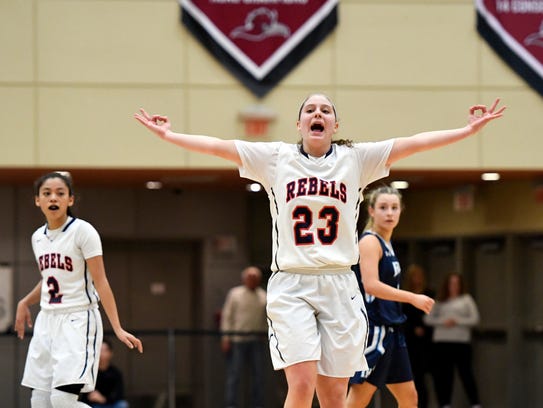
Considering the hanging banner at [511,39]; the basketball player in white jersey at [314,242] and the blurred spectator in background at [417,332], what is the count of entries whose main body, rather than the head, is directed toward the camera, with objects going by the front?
3

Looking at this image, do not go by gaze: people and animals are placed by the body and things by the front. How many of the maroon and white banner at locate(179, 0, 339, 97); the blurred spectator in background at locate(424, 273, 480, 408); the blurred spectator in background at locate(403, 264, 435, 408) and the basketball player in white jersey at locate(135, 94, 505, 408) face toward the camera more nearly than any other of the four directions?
4

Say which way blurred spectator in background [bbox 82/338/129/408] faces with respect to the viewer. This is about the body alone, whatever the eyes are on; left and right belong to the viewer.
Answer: facing the viewer and to the left of the viewer

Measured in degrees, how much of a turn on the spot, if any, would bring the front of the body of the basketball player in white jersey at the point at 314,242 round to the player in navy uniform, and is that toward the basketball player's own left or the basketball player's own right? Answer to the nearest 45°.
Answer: approximately 180°

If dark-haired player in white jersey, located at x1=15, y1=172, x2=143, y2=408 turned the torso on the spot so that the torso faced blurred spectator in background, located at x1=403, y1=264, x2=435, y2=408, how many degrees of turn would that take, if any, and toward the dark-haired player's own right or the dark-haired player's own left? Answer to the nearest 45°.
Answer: approximately 180°

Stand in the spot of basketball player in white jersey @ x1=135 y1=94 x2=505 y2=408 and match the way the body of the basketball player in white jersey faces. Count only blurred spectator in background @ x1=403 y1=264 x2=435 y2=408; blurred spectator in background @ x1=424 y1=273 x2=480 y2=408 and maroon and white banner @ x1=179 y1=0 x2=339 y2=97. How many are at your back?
3

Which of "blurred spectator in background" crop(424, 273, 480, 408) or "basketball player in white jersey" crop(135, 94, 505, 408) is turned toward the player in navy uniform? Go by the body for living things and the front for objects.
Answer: the blurred spectator in background

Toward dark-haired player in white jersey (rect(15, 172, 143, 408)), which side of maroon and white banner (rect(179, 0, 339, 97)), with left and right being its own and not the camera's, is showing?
front

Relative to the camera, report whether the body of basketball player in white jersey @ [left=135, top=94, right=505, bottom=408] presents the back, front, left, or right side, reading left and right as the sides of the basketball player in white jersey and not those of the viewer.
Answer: front

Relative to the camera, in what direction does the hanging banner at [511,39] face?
facing the viewer

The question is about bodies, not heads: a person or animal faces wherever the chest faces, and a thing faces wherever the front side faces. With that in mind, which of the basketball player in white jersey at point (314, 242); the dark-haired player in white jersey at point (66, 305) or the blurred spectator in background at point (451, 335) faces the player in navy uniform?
the blurred spectator in background
